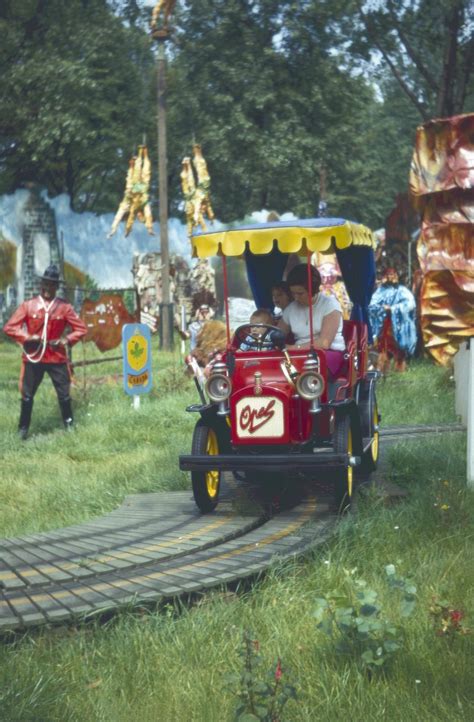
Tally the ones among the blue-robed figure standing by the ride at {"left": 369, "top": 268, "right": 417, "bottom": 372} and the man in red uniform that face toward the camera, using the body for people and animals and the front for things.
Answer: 2

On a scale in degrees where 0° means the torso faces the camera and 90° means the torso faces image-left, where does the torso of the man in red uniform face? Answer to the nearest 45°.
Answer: approximately 0°

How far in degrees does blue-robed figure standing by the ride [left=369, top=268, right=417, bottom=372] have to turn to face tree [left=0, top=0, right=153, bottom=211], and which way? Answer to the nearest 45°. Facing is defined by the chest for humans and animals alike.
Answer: approximately 135° to its right

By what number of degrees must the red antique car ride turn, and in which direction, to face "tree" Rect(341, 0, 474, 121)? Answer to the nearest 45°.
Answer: approximately 180°

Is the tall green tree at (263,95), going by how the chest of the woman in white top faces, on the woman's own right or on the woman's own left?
on the woman's own right

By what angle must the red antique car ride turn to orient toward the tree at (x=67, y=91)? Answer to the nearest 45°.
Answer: approximately 180°

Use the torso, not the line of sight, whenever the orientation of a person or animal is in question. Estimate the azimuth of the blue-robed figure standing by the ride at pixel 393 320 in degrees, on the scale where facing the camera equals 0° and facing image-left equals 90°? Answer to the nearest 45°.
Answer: approximately 0°

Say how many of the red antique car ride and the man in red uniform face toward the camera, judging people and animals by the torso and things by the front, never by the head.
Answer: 2

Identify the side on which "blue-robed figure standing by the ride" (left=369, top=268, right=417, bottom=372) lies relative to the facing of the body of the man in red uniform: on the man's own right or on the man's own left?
on the man's own left

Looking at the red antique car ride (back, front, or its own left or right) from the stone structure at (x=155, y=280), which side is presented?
back
